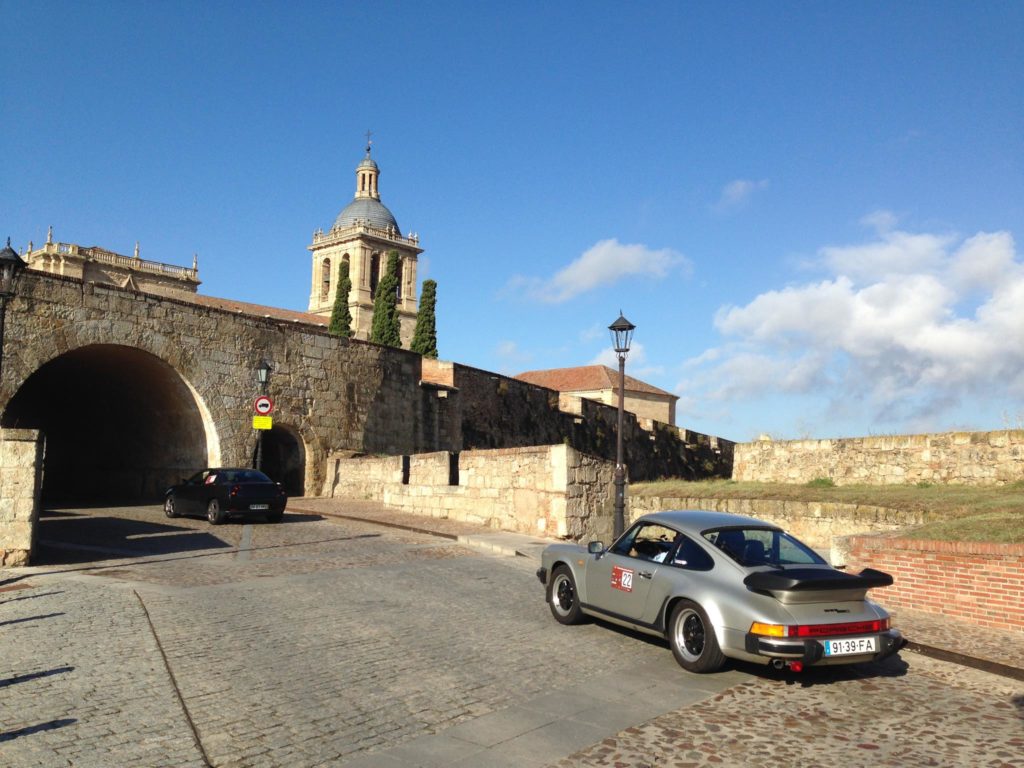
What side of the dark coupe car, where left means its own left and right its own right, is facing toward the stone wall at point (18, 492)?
left

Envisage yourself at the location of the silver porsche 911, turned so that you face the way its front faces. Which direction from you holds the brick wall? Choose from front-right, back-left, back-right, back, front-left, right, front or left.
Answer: right

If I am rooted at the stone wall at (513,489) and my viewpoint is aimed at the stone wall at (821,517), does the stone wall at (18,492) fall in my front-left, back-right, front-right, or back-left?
back-right

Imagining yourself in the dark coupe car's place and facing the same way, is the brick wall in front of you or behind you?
behind

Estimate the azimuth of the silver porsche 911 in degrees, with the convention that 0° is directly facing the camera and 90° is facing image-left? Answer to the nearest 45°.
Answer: approximately 135°

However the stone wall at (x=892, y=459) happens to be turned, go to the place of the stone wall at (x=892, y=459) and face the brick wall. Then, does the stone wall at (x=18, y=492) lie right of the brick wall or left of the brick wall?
right

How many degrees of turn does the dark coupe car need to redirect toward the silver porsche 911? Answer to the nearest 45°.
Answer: approximately 135° to its left

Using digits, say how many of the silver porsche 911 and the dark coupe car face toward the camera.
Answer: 0

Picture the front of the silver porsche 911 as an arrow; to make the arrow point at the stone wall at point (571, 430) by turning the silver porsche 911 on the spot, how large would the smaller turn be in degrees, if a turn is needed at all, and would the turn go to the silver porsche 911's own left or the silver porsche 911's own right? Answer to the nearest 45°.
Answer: approximately 45° to the silver porsche 911's own right

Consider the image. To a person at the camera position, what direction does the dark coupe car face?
facing away from the viewer and to the left of the viewer

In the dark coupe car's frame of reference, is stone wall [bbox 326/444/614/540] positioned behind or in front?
behind
